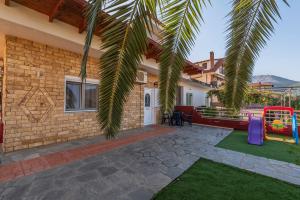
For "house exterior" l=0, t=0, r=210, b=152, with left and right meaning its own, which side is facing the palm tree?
front

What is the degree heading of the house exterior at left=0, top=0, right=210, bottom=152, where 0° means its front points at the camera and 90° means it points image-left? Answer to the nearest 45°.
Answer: approximately 315°
